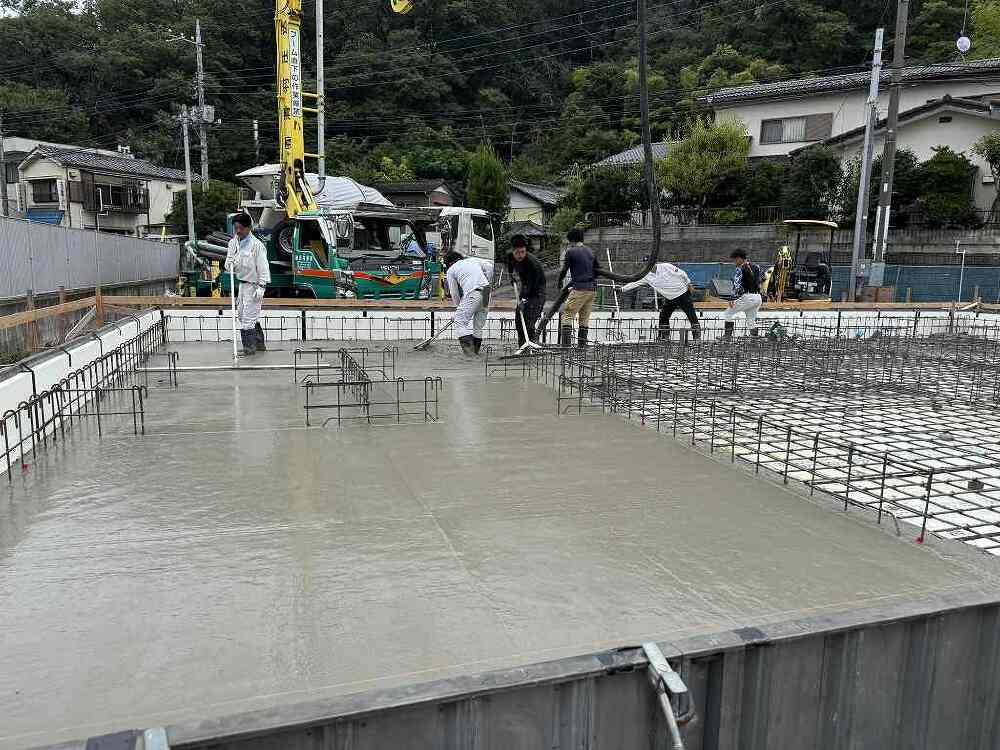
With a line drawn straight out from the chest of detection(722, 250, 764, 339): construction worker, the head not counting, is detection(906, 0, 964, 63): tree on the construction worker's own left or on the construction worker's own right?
on the construction worker's own right

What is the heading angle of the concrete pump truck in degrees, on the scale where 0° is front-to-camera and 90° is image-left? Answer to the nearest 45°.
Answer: approximately 315°

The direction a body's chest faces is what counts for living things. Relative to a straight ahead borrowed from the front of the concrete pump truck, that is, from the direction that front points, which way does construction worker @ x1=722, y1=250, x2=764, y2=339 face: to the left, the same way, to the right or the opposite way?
the opposite way

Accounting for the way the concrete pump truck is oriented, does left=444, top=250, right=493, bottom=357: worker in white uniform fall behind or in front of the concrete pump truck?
in front

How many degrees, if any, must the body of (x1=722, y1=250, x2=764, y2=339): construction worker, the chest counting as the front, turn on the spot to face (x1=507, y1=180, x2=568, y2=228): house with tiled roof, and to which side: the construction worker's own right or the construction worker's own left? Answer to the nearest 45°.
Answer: approximately 45° to the construction worker's own right

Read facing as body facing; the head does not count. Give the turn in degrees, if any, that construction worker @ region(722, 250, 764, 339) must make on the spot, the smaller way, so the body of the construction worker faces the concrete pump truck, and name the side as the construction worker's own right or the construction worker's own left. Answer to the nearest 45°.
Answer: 0° — they already face it

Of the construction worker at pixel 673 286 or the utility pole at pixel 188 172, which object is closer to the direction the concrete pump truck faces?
the construction worker

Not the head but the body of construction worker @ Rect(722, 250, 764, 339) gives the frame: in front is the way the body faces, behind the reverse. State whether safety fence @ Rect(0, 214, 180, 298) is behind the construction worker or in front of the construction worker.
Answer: in front

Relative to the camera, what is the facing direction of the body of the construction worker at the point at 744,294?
to the viewer's left

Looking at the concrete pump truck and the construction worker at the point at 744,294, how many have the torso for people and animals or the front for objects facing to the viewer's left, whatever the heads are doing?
1
